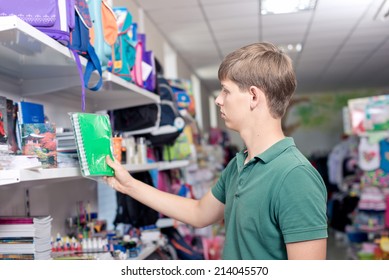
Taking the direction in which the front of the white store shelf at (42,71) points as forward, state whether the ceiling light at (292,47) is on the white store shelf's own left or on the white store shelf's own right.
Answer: on the white store shelf's own left

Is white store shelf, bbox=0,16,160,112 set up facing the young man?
yes

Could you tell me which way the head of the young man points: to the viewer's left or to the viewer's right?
to the viewer's left
